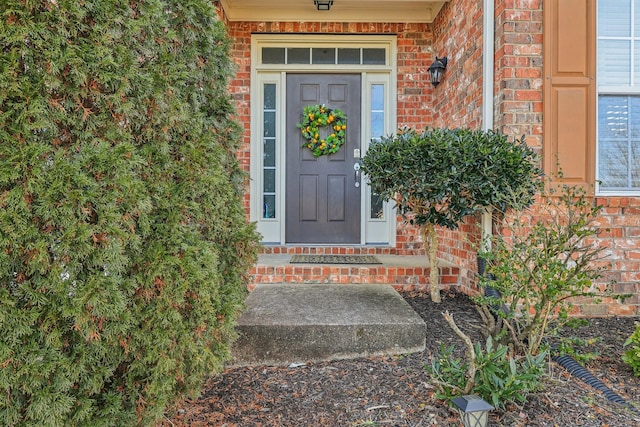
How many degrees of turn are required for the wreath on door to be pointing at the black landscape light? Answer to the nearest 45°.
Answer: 0° — it already faces it

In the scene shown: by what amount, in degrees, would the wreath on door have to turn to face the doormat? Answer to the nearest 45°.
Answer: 0° — it already faces it

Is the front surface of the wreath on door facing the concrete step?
yes

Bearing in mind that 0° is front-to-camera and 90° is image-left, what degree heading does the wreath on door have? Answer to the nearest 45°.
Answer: approximately 0°
